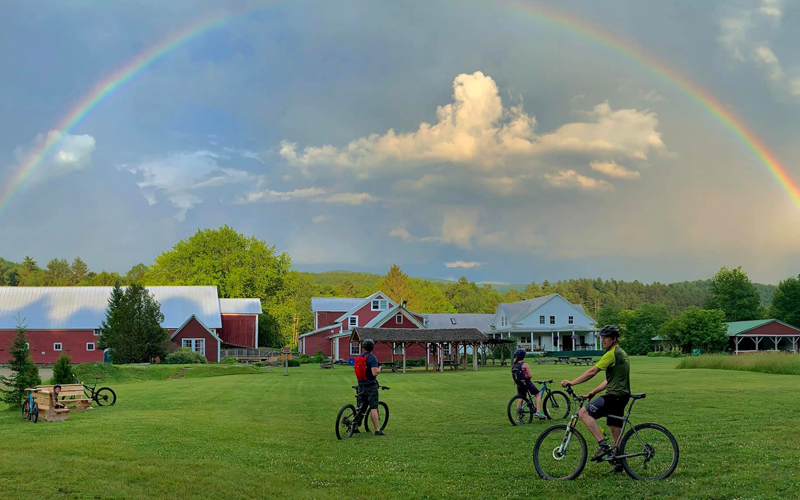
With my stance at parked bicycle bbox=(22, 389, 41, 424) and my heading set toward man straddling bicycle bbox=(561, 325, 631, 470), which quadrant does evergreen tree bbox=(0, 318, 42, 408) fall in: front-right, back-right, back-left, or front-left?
back-left

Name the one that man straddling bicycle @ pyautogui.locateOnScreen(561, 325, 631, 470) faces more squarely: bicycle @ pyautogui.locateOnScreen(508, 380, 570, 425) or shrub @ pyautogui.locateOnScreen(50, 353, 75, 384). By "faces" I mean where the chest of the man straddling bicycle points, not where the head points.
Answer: the shrub

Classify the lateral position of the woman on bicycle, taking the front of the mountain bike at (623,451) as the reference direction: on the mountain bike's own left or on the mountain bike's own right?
on the mountain bike's own right

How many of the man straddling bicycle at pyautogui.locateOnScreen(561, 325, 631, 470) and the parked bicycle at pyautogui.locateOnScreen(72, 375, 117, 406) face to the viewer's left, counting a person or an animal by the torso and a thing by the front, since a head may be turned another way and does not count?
2

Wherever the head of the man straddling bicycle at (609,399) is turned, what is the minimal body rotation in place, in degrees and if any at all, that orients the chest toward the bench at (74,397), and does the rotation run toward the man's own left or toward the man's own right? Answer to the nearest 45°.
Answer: approximately 45° to the man's own right

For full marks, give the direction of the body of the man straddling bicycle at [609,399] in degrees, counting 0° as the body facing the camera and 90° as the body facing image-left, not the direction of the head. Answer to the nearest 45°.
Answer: approximately 90°

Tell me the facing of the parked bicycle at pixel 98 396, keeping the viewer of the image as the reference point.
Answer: facing to the left of the viewer

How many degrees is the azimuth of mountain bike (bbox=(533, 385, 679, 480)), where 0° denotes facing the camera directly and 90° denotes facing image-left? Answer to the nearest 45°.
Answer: approximately 90°

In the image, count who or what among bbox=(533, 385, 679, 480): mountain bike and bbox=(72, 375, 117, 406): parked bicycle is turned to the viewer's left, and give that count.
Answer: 2
